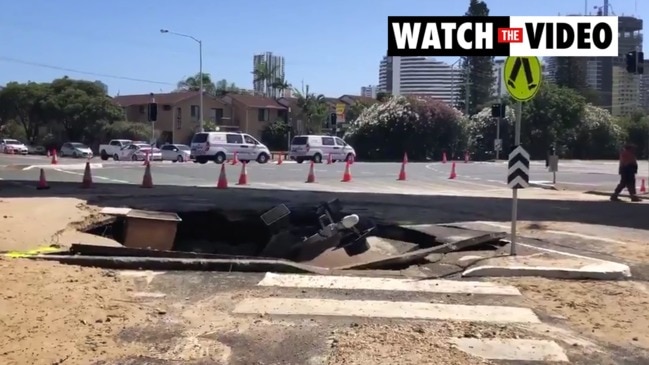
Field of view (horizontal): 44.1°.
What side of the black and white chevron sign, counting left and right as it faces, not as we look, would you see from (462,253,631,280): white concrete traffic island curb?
front

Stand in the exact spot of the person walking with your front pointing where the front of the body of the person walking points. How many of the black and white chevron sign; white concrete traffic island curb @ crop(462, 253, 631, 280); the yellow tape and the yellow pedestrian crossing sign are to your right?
0

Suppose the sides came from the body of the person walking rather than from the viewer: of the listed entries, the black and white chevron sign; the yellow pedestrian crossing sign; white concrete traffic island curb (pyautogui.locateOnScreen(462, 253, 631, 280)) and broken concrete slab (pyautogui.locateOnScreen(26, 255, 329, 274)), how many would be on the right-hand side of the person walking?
0

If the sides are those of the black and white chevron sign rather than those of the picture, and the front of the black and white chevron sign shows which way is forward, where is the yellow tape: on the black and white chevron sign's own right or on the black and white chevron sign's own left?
on the black and white chevron sign's own right

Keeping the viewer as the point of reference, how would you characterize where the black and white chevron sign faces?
facing the viewer

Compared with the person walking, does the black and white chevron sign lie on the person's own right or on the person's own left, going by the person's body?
on the person's own left

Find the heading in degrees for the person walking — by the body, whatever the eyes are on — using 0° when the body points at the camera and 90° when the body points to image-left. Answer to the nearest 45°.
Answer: approximately 90°

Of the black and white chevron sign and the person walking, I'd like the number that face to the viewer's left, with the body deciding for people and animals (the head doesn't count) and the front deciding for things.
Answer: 1

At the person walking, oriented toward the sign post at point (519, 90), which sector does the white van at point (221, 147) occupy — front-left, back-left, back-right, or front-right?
back-right

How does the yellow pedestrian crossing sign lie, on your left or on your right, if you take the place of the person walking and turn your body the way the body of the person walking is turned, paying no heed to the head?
on your left

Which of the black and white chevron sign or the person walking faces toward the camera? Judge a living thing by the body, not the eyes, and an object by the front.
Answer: the black and white chevron sign

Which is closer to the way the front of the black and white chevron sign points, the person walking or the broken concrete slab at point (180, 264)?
the broken concrete slab

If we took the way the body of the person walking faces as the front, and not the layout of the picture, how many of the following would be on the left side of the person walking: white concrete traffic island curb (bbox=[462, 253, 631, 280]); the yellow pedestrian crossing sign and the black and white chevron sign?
3

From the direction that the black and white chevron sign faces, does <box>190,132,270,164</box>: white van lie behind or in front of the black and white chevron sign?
behind

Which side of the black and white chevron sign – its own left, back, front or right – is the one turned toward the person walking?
back

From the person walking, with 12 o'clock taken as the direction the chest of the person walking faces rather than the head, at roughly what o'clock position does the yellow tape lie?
The yellow tape is roughly at 10 o'clock from the person walking.
